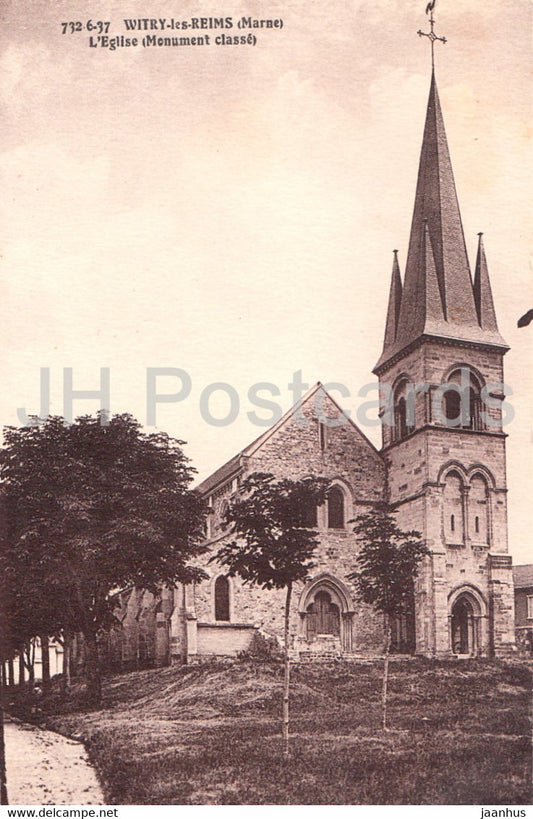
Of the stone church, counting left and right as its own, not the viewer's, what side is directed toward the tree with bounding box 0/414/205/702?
right

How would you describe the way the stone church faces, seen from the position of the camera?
facing the viewer and to the right of the viewer

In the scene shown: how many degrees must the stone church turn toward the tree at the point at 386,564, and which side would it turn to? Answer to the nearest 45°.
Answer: approximately 45° to its right

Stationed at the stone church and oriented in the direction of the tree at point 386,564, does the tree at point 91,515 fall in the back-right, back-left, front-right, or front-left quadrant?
front-right

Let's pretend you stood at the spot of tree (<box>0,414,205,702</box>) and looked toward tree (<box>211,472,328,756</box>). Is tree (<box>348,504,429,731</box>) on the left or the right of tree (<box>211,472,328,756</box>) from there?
left
